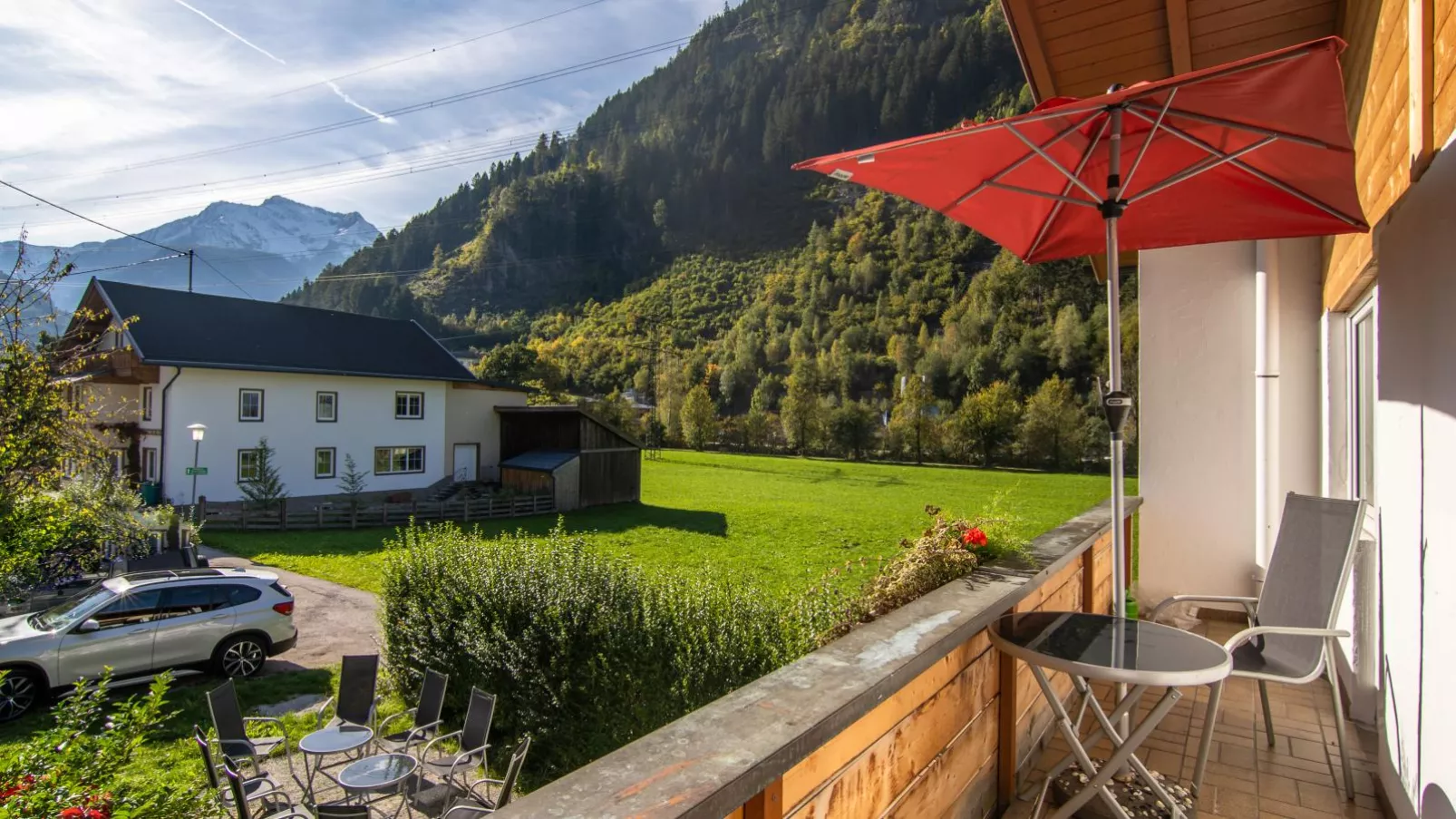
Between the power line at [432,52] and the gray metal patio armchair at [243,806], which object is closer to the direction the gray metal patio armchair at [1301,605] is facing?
the gray metal patio armchair at [243,806]

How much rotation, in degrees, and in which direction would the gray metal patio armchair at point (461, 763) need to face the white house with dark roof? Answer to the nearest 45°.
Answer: approximately 135° to its right

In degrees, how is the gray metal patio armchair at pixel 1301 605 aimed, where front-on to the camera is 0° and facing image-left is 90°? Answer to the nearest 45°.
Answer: approximately 45°

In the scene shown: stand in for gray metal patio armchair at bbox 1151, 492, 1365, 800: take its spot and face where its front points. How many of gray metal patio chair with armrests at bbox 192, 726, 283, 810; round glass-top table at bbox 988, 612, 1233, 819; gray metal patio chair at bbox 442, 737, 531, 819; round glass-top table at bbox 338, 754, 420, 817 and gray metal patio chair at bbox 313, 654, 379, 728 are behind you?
0

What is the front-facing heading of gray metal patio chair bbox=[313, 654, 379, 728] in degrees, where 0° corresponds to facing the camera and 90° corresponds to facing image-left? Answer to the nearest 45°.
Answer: approximately 45°

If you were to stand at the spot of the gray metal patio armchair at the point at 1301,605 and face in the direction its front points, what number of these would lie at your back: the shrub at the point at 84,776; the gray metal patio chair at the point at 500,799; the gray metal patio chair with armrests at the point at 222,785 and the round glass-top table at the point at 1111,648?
0

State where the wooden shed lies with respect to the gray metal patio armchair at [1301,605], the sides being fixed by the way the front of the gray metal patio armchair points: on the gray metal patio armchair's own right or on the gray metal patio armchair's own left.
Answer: on the gray metal patio armchair's own right

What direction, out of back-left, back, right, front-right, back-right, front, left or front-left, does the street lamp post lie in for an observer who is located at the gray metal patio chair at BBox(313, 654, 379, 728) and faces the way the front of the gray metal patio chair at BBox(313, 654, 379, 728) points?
back-right

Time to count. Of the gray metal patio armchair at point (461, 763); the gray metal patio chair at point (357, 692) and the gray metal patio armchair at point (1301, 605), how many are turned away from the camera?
0

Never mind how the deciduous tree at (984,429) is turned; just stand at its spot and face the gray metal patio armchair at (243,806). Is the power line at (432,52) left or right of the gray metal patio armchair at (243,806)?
right

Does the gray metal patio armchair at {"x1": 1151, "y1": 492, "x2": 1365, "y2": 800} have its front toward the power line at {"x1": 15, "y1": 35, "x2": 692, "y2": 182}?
no

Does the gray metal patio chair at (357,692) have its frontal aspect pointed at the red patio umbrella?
no

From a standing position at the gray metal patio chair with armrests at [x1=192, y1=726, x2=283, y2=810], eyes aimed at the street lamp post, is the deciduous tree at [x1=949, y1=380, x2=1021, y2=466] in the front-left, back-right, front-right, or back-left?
front-right

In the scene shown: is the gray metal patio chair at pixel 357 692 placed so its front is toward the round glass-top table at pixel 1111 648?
no

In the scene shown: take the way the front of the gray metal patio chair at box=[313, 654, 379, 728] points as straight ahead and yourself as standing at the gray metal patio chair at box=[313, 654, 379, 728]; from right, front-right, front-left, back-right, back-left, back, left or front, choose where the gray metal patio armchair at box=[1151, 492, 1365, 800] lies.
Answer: left

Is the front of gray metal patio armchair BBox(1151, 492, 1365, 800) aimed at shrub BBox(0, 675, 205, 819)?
yes
